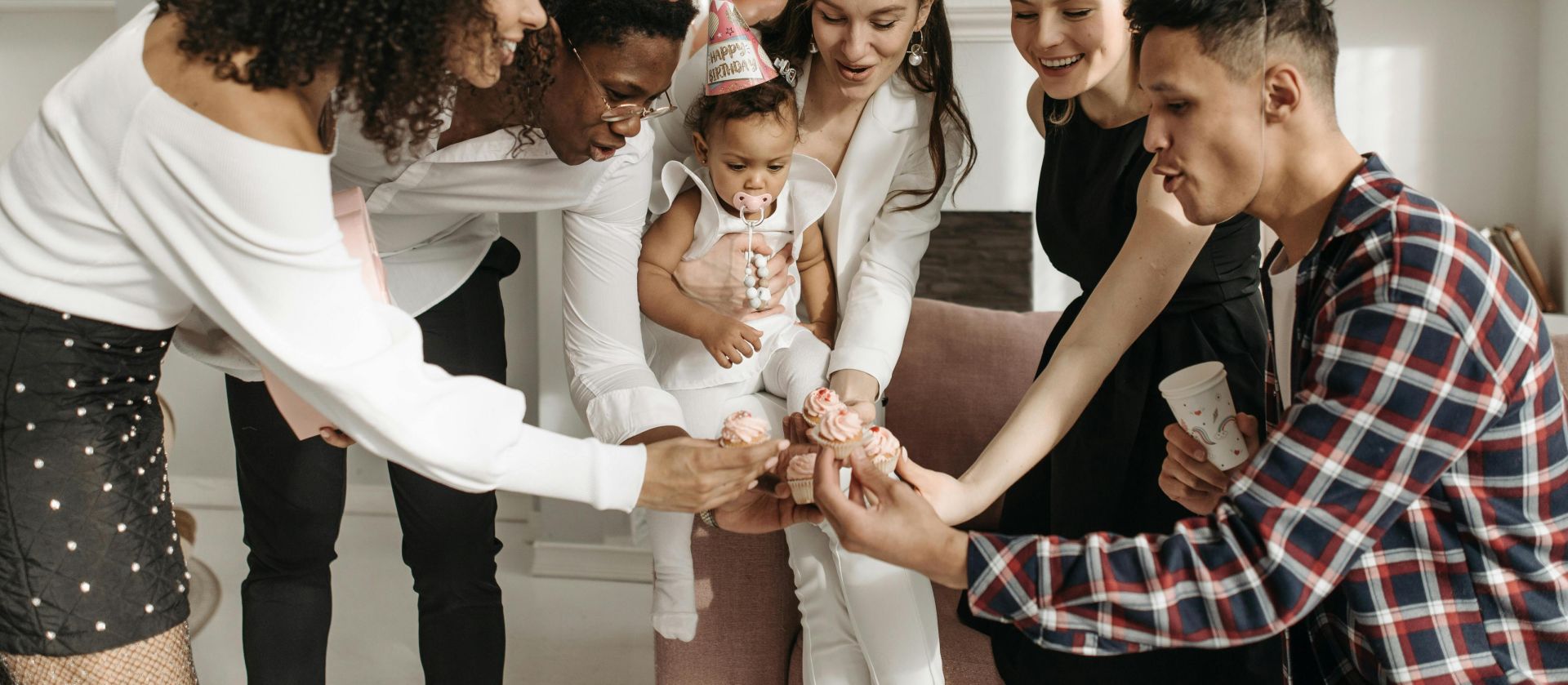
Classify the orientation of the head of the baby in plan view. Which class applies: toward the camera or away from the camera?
toward the camera

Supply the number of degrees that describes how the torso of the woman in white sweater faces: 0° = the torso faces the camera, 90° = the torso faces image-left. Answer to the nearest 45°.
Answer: approximately 270°

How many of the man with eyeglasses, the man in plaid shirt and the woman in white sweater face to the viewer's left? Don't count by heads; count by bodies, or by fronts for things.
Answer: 1

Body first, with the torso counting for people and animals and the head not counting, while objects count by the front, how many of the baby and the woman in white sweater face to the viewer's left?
0

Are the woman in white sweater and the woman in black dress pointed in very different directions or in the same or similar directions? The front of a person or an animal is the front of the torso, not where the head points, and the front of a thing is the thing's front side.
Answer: very different directions

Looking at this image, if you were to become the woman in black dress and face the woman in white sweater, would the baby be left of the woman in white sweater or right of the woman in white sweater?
right

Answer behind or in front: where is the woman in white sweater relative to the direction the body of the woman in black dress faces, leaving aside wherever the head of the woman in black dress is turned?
in front

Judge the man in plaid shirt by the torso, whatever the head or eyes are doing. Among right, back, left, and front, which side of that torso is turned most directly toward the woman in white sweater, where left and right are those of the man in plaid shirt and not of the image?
front

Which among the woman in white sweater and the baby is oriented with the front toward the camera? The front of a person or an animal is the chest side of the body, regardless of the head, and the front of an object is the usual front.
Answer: the baby

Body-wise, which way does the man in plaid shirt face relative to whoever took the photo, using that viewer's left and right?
facing to the left of the viewer

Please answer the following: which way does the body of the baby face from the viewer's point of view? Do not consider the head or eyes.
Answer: toward the camera

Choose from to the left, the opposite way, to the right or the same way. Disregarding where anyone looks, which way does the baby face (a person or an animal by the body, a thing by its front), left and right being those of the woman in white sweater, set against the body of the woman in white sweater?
to the right

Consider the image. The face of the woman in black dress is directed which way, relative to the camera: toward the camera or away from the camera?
toward the camera

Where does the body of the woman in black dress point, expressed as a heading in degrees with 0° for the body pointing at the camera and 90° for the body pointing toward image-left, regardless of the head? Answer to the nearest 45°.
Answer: approximately 45°

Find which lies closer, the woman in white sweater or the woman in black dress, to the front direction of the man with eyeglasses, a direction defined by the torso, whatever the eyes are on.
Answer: the woman in black dress

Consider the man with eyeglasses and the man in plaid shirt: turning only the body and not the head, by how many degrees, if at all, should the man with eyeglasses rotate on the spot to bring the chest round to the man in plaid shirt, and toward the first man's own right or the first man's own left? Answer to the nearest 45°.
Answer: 0° — they already face them

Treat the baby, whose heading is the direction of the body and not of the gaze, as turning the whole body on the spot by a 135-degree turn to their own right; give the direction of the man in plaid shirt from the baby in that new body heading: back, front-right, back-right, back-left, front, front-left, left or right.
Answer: back
